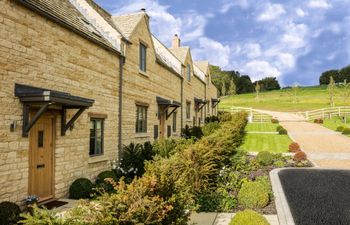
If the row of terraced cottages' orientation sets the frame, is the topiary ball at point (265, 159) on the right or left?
on its left

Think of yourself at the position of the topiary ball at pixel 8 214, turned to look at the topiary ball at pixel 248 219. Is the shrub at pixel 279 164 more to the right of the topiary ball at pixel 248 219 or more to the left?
left

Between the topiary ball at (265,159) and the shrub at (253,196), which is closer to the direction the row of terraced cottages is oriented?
the shrub

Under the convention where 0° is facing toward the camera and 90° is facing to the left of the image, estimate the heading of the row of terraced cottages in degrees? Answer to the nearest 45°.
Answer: approximately 315°

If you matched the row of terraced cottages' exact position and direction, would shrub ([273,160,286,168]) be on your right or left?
on your left
